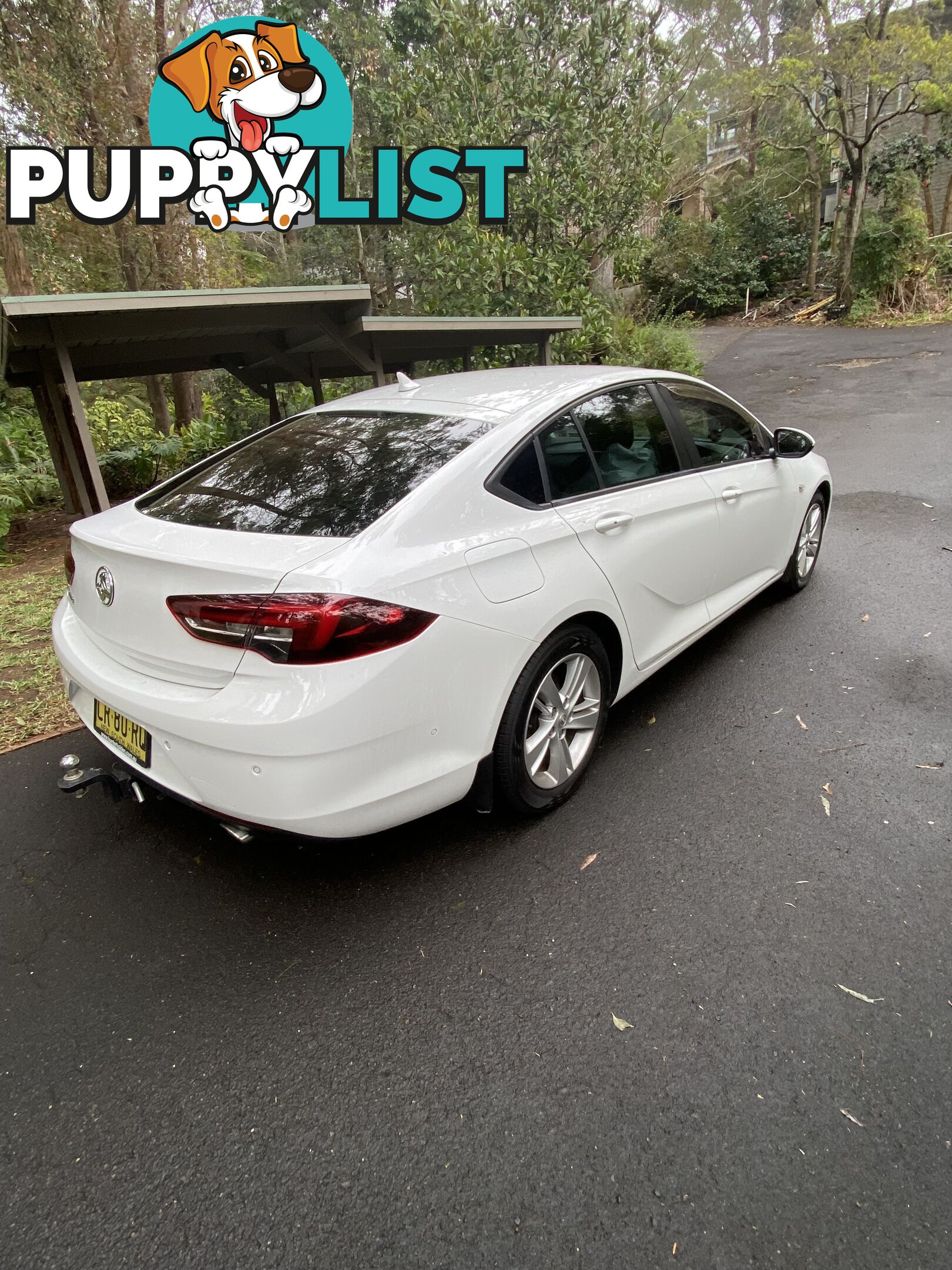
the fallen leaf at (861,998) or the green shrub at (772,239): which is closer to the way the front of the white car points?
the green shrub

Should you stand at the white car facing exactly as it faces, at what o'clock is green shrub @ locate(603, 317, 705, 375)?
The green shrub is roughly at 11 o'clock from the white car.

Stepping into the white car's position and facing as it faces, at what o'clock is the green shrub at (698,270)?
The green shrub is roughly at 11 o'clock from the white car.

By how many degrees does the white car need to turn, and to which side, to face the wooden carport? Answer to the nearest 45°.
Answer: approximately 45° to its left

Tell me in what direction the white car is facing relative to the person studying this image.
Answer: facing away from the viewer and to the right of the viewer

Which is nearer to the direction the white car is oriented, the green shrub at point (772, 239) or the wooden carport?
the green shrub

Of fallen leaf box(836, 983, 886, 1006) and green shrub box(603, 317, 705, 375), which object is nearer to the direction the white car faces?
the green shrub

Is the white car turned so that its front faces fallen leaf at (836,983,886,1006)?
no

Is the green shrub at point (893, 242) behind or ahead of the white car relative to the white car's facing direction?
ahead

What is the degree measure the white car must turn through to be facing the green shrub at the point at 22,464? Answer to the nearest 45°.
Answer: approximately 90° to its left

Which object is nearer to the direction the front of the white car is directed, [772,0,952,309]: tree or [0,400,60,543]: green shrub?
the tree

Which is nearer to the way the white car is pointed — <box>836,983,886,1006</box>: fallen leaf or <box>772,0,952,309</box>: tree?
the tree
